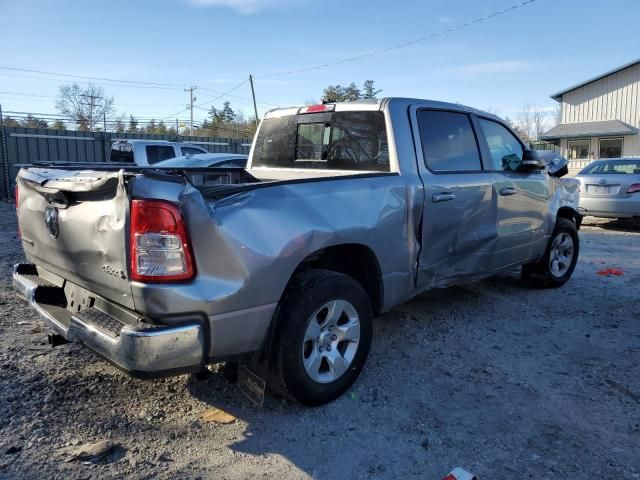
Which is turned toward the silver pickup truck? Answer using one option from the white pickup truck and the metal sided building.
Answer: the metal sided building

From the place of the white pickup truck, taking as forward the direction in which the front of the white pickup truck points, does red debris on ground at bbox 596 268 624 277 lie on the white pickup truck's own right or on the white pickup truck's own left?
on the white pickup truck's own right

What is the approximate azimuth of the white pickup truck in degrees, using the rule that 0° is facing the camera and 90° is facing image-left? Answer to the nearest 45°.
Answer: approximately 225°

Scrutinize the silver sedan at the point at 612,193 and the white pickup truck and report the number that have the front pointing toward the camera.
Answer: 0

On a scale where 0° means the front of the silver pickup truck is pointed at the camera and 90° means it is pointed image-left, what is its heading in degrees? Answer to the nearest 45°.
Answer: approximately 225°

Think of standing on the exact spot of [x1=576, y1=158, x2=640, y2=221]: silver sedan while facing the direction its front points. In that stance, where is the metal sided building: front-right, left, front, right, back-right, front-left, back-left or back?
front-left

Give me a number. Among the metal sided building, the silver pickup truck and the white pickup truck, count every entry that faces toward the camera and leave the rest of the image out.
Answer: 1

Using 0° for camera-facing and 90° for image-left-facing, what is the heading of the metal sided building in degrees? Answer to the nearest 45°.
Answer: approximately 0°

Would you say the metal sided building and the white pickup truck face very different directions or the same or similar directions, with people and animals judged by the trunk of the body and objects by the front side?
very different directions

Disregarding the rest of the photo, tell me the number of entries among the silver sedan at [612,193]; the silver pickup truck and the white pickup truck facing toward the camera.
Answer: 0

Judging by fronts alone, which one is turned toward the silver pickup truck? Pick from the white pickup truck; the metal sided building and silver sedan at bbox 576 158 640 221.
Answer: the metal sided building

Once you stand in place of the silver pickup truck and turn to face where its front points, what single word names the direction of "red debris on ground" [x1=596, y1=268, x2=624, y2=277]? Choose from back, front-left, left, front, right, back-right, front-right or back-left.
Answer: front

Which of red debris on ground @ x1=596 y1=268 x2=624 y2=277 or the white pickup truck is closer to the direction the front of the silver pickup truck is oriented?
the red debris on ground

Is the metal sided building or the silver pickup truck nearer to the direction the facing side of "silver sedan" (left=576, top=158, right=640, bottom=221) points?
the metal sided building

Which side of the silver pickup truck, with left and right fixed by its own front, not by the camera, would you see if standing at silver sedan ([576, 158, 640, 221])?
front
